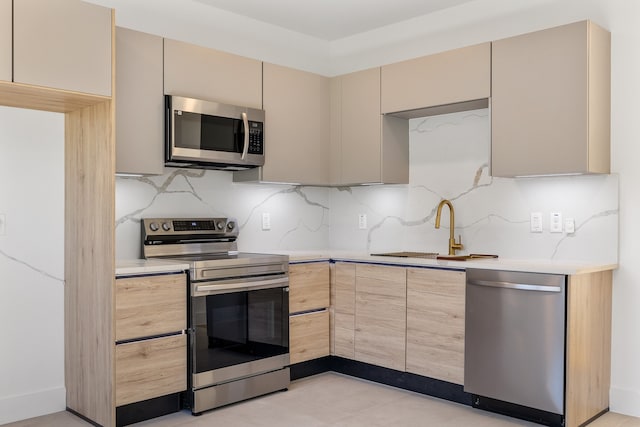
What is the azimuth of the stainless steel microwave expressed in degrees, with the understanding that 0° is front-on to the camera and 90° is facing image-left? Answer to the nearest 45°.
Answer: approximately 315°

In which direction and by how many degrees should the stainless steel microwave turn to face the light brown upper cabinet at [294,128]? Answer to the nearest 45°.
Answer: approximately 90° to its left

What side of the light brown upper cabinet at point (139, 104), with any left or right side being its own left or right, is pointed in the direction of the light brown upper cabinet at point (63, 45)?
right
